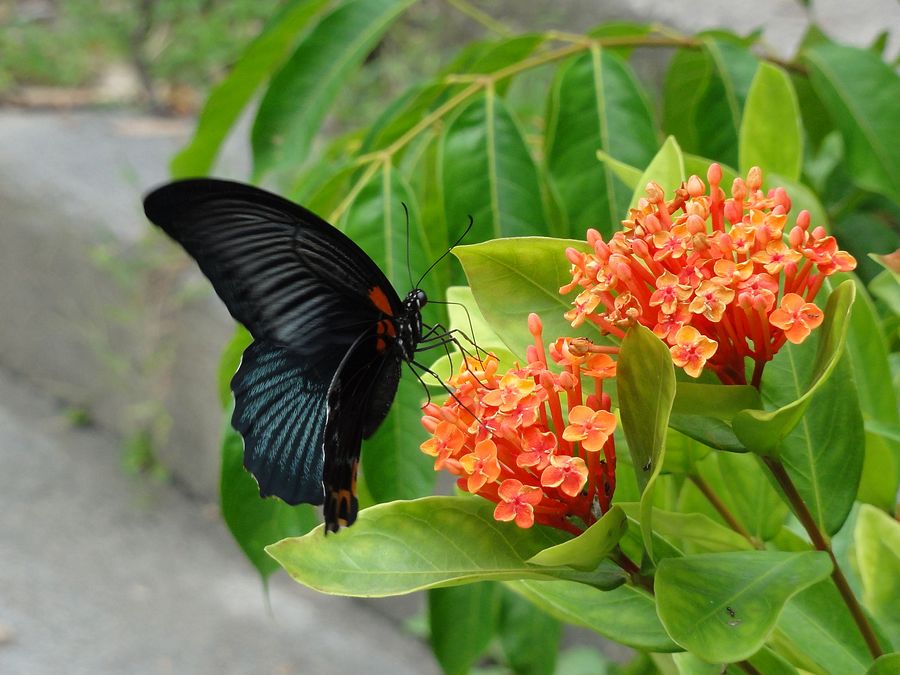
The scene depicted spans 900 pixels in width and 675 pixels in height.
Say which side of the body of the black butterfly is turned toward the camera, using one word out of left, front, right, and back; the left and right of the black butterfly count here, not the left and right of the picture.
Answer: right

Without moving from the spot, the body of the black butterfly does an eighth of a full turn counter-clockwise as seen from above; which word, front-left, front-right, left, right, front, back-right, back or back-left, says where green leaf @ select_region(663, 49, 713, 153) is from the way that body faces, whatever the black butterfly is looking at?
front
